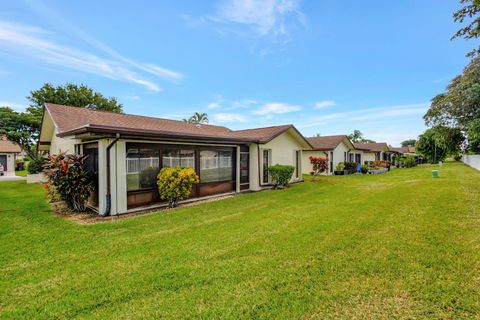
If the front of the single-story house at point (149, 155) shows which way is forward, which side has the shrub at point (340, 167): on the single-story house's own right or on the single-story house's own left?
on the single-story house's own left

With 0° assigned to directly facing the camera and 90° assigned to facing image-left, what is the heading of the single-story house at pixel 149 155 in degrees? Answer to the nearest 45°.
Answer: approximately 315°

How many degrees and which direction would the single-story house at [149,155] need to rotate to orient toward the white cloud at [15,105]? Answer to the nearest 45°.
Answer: approximately 180°

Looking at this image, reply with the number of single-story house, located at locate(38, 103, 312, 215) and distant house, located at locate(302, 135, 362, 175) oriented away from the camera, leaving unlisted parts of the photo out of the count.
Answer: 0
